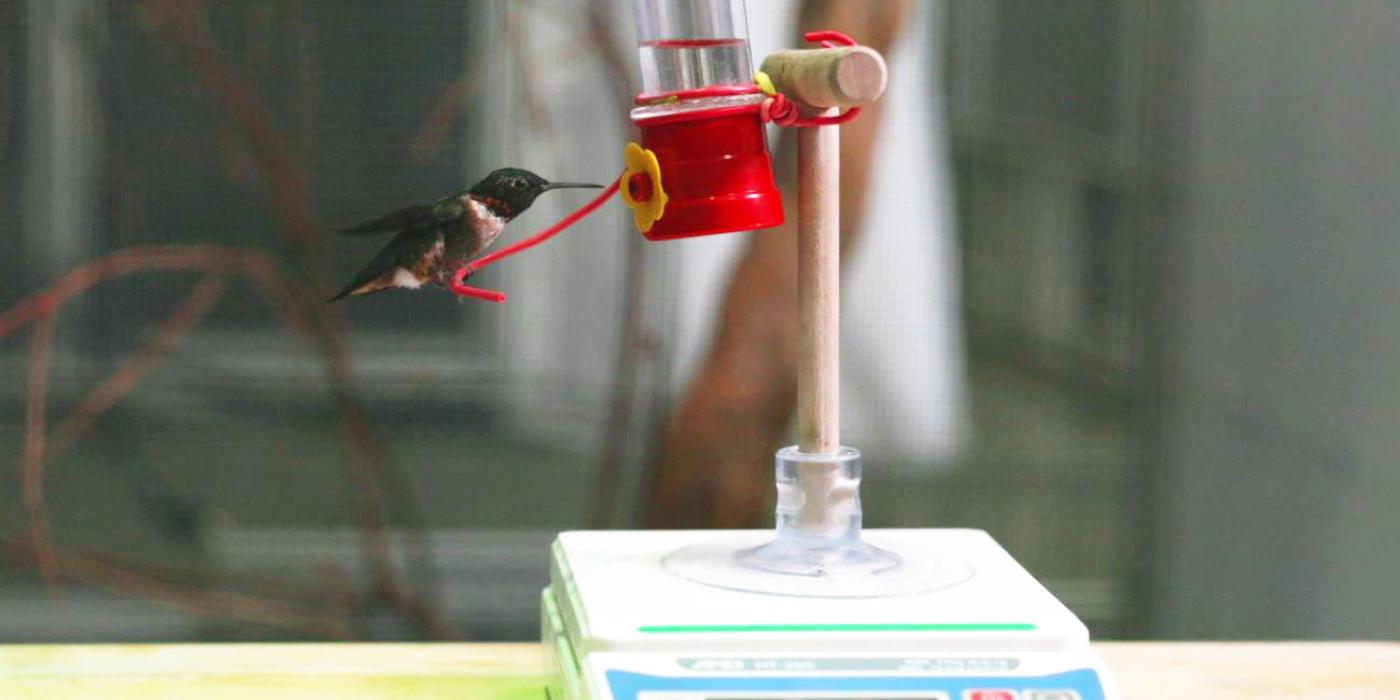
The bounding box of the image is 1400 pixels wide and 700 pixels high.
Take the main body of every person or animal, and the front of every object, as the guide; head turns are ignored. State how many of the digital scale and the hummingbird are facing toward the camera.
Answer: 1

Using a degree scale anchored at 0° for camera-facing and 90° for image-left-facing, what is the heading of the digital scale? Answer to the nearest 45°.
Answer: approximately 0°

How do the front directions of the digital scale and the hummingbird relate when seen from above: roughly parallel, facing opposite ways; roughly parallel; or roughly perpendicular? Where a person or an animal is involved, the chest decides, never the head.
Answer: roughly perpendicular

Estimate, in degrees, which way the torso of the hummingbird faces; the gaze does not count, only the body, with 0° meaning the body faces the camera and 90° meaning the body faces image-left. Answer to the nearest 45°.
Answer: approximately 270°
